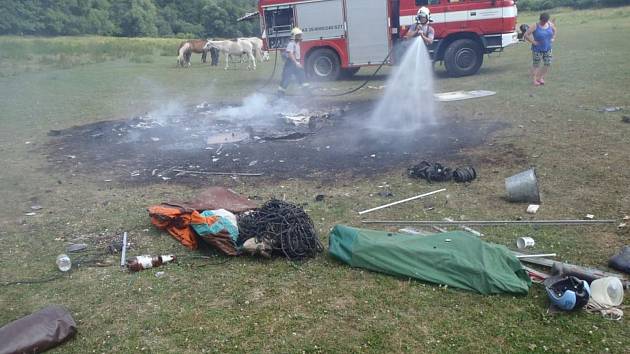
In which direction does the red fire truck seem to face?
to the viewer's right

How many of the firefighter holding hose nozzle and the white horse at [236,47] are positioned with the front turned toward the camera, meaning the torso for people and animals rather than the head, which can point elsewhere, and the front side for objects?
1

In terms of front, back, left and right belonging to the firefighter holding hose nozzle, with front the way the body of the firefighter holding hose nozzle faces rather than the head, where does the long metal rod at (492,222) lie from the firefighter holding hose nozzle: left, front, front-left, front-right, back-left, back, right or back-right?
front

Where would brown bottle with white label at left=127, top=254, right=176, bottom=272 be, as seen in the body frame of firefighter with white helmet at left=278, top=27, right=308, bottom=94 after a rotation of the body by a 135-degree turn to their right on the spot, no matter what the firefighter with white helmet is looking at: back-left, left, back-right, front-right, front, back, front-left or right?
front-left

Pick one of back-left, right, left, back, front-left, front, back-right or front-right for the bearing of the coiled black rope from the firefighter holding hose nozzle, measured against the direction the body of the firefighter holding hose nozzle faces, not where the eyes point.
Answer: front

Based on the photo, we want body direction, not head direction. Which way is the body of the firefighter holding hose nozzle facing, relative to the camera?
toward the camera

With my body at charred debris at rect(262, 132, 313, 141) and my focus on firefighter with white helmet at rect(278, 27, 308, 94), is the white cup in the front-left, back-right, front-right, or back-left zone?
back-right
